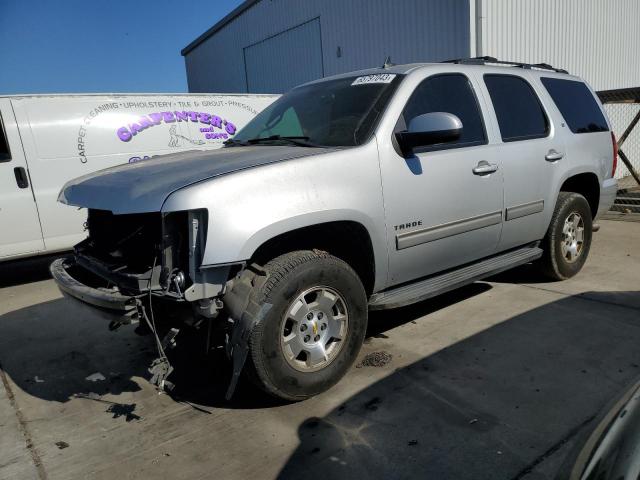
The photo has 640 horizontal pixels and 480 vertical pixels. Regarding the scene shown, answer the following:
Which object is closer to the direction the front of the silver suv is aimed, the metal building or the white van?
the white van

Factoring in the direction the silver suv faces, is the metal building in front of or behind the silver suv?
behind

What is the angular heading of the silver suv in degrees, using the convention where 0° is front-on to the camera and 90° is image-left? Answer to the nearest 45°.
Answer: approximately 45°

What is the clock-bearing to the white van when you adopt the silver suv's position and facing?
The white van is roughly at 3 o'clock from the silver suv.
